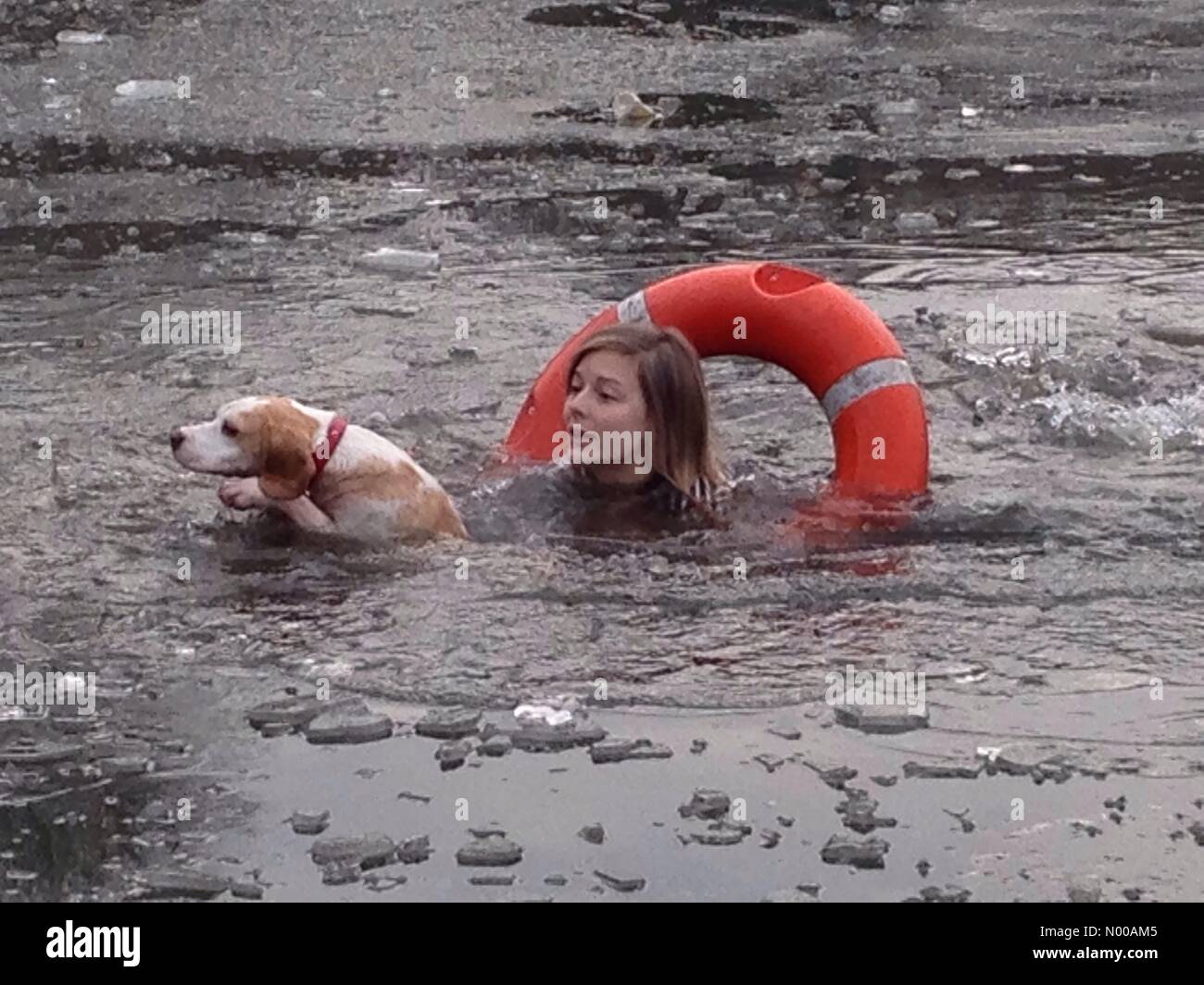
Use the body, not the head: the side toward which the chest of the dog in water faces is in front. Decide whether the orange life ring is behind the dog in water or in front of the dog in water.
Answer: behind

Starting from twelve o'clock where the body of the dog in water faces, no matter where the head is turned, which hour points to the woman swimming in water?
The woman swimming in water is roughly at 5 o'clock from the dog in water.

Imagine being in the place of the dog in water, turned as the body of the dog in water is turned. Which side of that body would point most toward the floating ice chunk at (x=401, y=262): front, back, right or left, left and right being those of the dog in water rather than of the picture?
right

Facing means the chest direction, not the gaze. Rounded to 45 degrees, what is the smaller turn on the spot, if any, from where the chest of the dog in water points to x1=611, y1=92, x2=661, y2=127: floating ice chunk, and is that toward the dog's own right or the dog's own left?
approximately 90° to the dog's own right

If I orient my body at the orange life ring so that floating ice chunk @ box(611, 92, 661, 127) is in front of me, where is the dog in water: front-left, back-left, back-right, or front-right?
back-left

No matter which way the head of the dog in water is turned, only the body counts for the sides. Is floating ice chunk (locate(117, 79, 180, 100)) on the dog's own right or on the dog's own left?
on the dog's own right

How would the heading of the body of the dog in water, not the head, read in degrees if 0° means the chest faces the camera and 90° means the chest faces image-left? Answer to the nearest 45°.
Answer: approximately 90°

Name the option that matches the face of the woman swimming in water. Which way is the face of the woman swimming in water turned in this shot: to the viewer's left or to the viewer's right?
to the viewer's left

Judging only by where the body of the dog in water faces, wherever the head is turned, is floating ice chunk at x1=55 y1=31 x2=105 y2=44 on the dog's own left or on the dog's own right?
on the dog's own right
